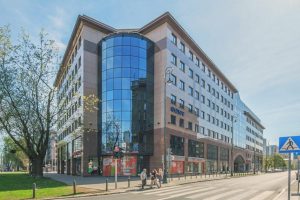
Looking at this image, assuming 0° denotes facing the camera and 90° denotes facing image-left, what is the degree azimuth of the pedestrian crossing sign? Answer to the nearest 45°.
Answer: approximately 0°
